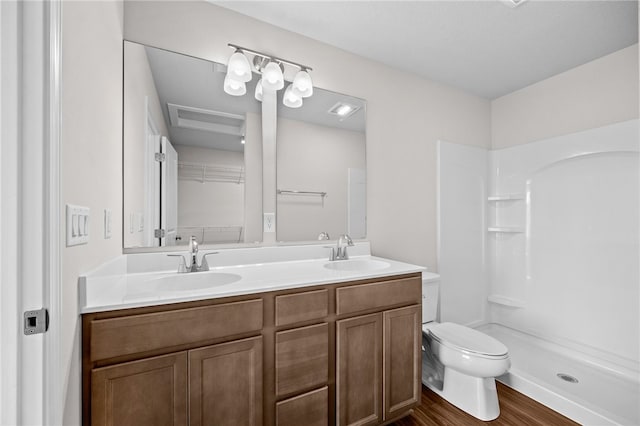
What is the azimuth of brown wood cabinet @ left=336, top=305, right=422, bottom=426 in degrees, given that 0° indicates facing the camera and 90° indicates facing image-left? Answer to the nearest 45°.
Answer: approximately 315°

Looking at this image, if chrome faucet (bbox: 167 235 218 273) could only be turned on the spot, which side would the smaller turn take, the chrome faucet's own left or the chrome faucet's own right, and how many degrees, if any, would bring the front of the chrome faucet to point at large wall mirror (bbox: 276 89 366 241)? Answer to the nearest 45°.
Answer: approximately 90° to the chrome faucet's own left

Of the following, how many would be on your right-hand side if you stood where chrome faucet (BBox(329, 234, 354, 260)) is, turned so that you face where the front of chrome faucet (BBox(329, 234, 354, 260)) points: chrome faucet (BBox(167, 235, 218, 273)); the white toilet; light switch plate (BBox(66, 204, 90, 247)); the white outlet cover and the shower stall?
3

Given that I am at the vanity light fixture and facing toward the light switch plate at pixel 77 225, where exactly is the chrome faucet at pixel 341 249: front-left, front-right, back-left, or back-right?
back-left

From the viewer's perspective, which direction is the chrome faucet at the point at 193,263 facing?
toward the camera

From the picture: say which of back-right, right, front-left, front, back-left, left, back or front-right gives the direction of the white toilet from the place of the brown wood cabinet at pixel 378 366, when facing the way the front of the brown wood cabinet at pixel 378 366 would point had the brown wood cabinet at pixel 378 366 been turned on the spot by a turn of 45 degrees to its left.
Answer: front-left

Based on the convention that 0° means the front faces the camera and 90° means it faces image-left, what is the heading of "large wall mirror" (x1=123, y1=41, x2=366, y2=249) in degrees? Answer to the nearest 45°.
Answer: approximately 315°

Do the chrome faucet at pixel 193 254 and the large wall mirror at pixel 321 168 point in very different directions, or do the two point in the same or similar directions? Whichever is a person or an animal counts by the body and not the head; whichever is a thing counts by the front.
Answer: same or similar directions

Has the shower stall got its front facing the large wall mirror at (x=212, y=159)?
yes

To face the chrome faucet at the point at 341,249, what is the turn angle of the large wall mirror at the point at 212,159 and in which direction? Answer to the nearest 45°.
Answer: approximately 45° to its left
